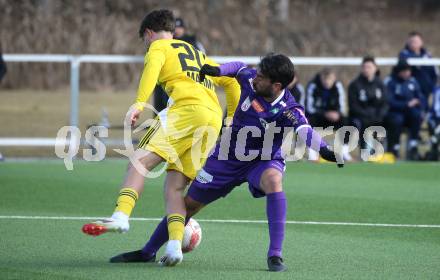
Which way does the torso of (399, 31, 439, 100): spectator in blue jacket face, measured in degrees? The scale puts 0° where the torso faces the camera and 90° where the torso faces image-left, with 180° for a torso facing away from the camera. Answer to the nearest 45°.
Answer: approximately 0°

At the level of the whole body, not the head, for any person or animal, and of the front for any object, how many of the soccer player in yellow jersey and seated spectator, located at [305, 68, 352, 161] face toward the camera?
1

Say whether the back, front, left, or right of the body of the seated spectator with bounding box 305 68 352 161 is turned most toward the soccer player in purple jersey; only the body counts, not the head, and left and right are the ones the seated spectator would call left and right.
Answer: front

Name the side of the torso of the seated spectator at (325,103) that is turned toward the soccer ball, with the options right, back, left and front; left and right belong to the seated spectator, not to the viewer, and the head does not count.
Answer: front

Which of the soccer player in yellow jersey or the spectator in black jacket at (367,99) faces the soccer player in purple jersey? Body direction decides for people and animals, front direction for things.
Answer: the spectator in black jacket

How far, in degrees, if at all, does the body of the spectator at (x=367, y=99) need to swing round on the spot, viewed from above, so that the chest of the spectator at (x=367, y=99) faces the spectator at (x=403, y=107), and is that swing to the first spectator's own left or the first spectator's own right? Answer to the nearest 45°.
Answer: approximately 135° to the first spectator's own left

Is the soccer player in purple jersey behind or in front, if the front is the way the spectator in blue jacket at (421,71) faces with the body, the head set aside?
in front

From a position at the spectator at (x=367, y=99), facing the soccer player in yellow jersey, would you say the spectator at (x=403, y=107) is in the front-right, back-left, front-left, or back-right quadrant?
back-left

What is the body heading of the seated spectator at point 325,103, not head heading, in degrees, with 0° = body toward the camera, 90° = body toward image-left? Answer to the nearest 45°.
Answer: approximately 0°
